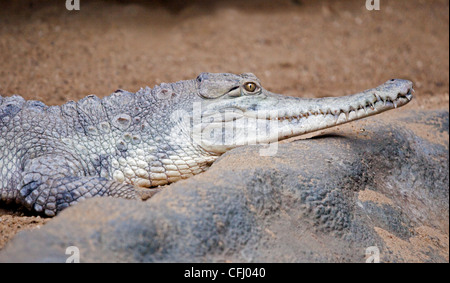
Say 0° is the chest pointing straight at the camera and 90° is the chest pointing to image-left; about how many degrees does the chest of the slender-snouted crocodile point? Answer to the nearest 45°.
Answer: approximately 270°
